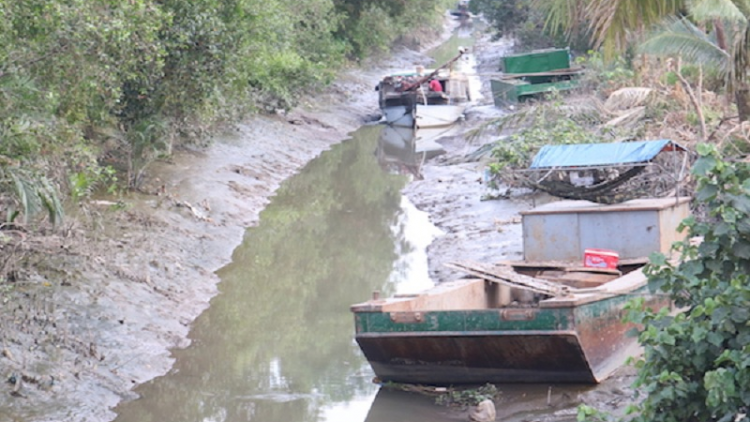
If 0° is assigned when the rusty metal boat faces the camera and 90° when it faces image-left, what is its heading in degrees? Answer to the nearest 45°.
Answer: approximately 45°

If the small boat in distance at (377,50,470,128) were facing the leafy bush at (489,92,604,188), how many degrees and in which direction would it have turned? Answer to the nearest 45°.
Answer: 0° — it already faces it

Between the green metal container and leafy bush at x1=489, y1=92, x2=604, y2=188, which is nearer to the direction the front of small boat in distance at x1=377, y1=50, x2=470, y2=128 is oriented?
the leafy bush

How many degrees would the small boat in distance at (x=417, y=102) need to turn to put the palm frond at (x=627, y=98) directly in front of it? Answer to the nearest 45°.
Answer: approximately 45° to its left

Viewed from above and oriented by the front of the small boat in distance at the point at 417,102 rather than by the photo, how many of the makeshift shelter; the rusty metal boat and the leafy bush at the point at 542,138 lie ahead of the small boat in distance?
3

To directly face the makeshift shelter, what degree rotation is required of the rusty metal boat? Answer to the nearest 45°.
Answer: approximately 135° to its right

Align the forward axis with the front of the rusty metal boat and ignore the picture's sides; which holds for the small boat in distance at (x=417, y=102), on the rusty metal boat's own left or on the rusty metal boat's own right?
on the rusty metal boat's own right

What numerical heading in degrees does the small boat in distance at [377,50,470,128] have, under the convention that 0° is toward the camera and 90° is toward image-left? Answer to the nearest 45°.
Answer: approximately 0°
